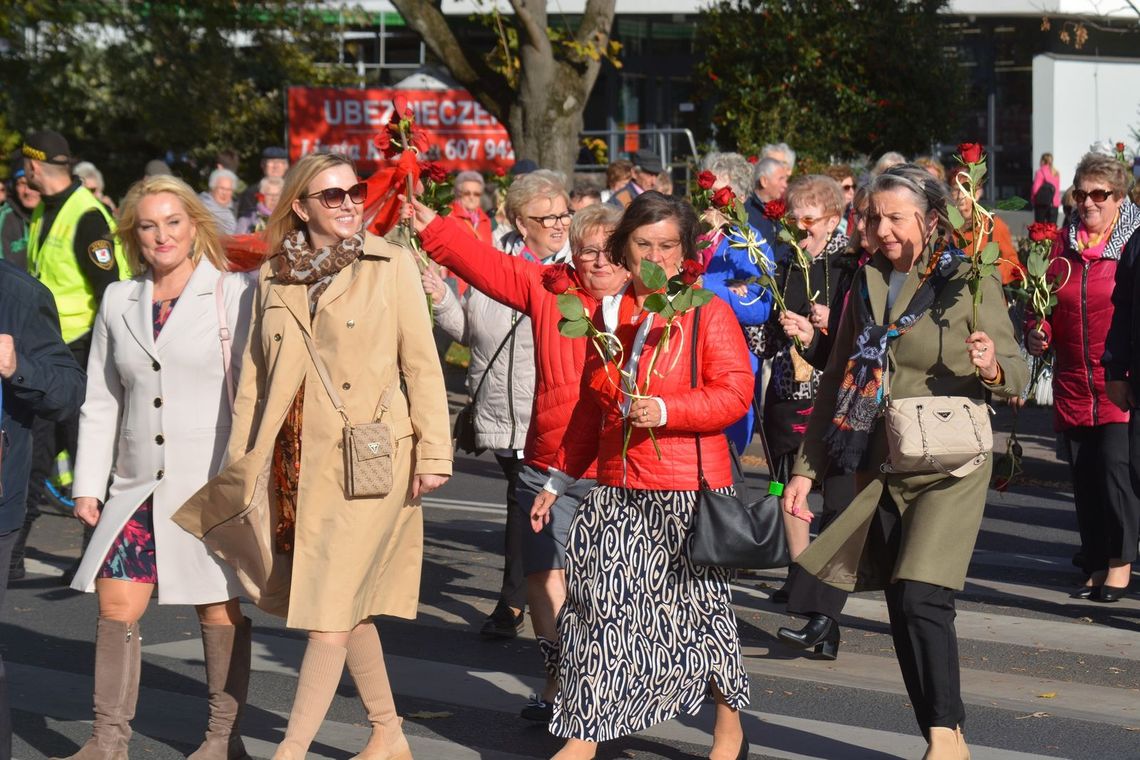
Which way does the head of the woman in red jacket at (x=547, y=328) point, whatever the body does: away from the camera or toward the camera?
toward the camera

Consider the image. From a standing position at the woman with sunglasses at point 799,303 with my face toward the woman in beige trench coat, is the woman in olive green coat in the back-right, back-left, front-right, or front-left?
front-left

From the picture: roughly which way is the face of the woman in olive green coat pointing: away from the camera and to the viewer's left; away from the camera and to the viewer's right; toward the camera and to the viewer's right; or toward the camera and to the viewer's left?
toward the camera and to the viewer's left

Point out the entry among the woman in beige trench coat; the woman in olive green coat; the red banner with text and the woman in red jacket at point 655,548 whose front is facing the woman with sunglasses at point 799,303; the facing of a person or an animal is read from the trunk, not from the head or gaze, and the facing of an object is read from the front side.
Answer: the red banner with text

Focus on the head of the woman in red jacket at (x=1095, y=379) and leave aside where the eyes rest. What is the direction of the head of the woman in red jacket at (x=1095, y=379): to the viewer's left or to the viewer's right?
to the viewer's left

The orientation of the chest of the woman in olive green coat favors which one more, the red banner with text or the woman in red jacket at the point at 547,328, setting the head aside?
the woman in red jacket

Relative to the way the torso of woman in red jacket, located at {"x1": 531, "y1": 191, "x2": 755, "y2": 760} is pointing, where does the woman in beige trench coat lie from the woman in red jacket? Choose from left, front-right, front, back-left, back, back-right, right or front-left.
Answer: front-right

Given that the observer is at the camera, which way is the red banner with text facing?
facing the viewer

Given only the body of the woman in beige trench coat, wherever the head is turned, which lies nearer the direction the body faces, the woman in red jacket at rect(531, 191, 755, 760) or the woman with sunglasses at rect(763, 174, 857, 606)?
the woman in red jacket

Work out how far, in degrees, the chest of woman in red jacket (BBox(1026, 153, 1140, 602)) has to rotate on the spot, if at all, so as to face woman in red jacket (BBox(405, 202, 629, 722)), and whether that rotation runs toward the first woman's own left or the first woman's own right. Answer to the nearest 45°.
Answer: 0° — they already face them

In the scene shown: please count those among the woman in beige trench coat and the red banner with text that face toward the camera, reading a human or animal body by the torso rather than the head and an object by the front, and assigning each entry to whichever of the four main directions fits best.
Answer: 2

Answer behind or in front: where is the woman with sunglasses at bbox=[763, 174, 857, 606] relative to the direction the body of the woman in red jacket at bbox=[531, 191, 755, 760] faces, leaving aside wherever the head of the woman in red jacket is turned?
behind

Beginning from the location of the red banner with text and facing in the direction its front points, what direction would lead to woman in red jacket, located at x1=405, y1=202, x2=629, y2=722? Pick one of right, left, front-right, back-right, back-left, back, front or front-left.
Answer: front

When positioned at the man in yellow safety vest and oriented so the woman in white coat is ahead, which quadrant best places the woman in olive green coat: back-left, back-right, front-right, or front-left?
front-left

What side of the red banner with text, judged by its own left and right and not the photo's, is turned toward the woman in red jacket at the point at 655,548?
front

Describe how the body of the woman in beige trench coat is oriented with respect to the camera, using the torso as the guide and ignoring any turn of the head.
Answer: toward the camera

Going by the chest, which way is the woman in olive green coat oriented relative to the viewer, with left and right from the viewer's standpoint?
facing the viewer and to the left of the viewer

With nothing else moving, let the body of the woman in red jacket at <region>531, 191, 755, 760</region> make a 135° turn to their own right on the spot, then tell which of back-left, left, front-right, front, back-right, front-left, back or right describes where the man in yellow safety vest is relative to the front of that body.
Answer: front-left

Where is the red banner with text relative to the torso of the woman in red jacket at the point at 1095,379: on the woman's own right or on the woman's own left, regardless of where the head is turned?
on the woman's own right
